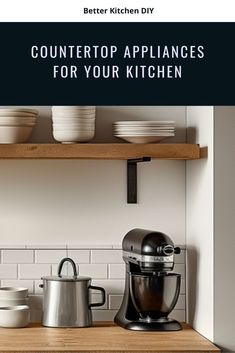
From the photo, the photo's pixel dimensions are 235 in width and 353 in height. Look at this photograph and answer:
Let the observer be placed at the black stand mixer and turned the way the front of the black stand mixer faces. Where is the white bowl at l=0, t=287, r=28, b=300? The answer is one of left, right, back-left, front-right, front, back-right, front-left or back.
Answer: back-right

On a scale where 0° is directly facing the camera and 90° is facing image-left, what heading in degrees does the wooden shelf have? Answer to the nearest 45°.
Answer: approximately 0°

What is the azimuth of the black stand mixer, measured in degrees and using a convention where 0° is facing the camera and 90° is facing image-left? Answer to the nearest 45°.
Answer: approximately 315°

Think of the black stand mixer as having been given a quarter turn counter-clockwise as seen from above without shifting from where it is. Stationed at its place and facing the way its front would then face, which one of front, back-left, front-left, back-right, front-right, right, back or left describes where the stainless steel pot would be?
back-left
